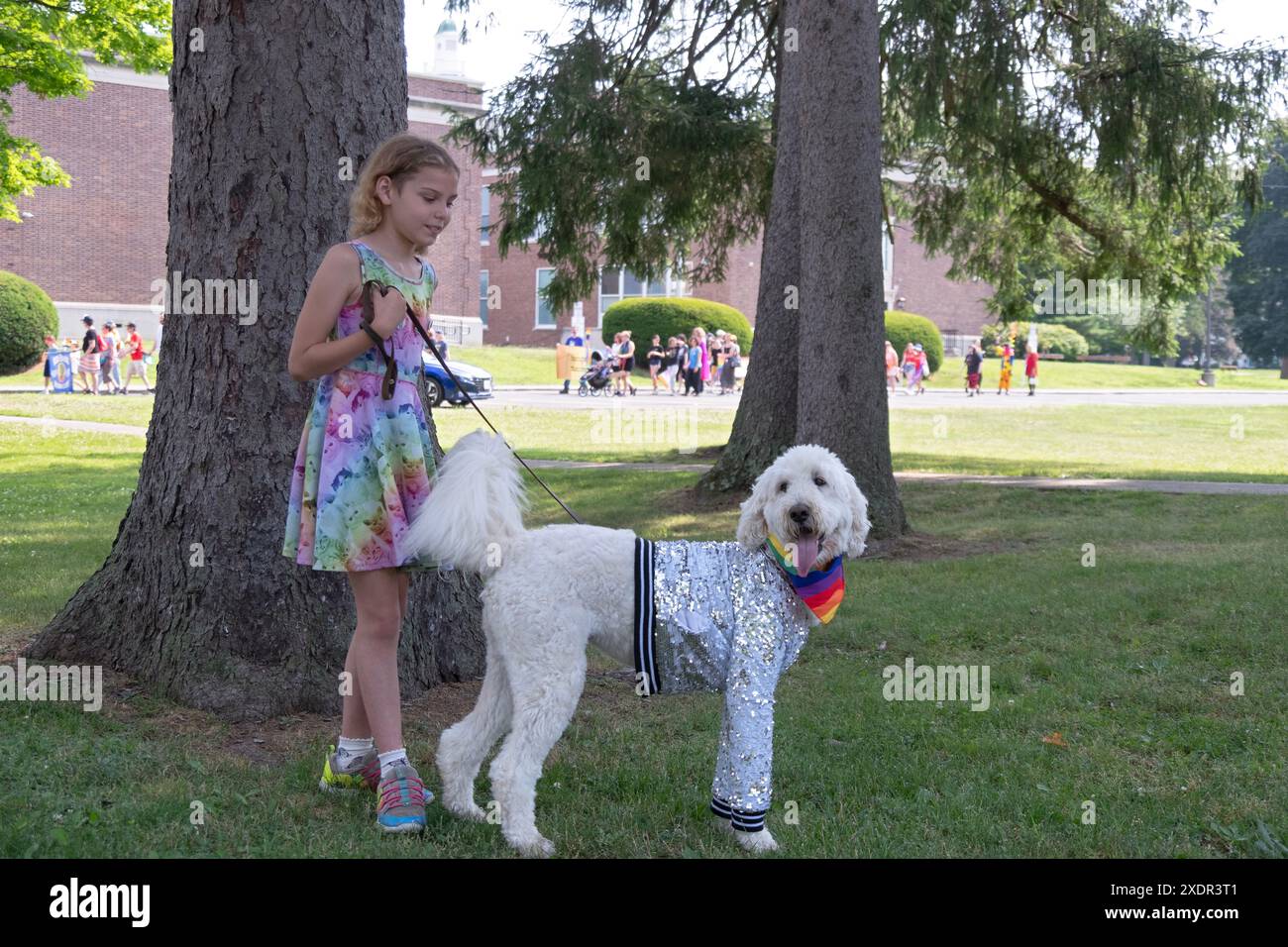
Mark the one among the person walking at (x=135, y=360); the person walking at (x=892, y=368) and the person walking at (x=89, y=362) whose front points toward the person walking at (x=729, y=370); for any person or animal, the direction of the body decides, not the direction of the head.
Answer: the person walking at (x=892, y=368)

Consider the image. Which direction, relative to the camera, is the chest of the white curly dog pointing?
to the viewer's right

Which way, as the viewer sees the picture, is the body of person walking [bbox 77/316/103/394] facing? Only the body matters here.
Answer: to the viewer's left

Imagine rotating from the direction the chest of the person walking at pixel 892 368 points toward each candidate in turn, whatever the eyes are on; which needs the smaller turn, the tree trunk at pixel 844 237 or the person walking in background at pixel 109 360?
the person walking in background

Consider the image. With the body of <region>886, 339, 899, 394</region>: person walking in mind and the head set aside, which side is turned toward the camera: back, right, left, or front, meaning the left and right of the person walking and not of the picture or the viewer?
left

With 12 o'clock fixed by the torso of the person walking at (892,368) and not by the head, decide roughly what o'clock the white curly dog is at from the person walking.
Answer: The white curly dog is roughly at 9 o'clock from the person walking.

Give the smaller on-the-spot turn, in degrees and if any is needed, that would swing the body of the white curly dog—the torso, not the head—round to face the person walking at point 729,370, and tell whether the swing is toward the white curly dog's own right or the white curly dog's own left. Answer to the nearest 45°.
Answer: approximately 90° to the white curly dog's own left

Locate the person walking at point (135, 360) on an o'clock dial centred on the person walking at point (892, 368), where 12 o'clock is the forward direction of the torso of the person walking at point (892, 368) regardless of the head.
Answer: the person walking at point (135, 360) is roughly at 11 o'clock from the person walking at point (892, 368).

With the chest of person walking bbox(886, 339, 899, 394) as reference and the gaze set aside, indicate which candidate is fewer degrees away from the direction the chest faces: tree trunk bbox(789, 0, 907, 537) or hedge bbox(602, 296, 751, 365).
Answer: the hedge

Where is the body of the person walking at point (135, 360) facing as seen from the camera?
to the viewer's left

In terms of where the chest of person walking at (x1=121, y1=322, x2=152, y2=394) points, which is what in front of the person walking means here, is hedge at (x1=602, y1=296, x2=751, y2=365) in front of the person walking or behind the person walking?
behind

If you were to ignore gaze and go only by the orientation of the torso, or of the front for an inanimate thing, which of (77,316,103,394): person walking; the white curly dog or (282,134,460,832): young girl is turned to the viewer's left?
the person walking

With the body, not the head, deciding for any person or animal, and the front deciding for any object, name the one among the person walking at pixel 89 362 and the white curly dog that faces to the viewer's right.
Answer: the white curly dog

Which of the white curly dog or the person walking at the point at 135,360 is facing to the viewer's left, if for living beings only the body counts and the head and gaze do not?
the person walking

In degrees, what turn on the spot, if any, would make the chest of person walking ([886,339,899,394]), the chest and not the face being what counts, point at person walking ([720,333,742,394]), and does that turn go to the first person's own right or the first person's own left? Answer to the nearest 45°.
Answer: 0° — they already face them

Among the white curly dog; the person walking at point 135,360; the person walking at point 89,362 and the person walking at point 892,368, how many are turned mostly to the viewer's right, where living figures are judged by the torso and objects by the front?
1

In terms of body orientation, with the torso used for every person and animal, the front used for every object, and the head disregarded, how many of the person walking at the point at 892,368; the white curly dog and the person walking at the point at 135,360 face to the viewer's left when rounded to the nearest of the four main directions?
2
